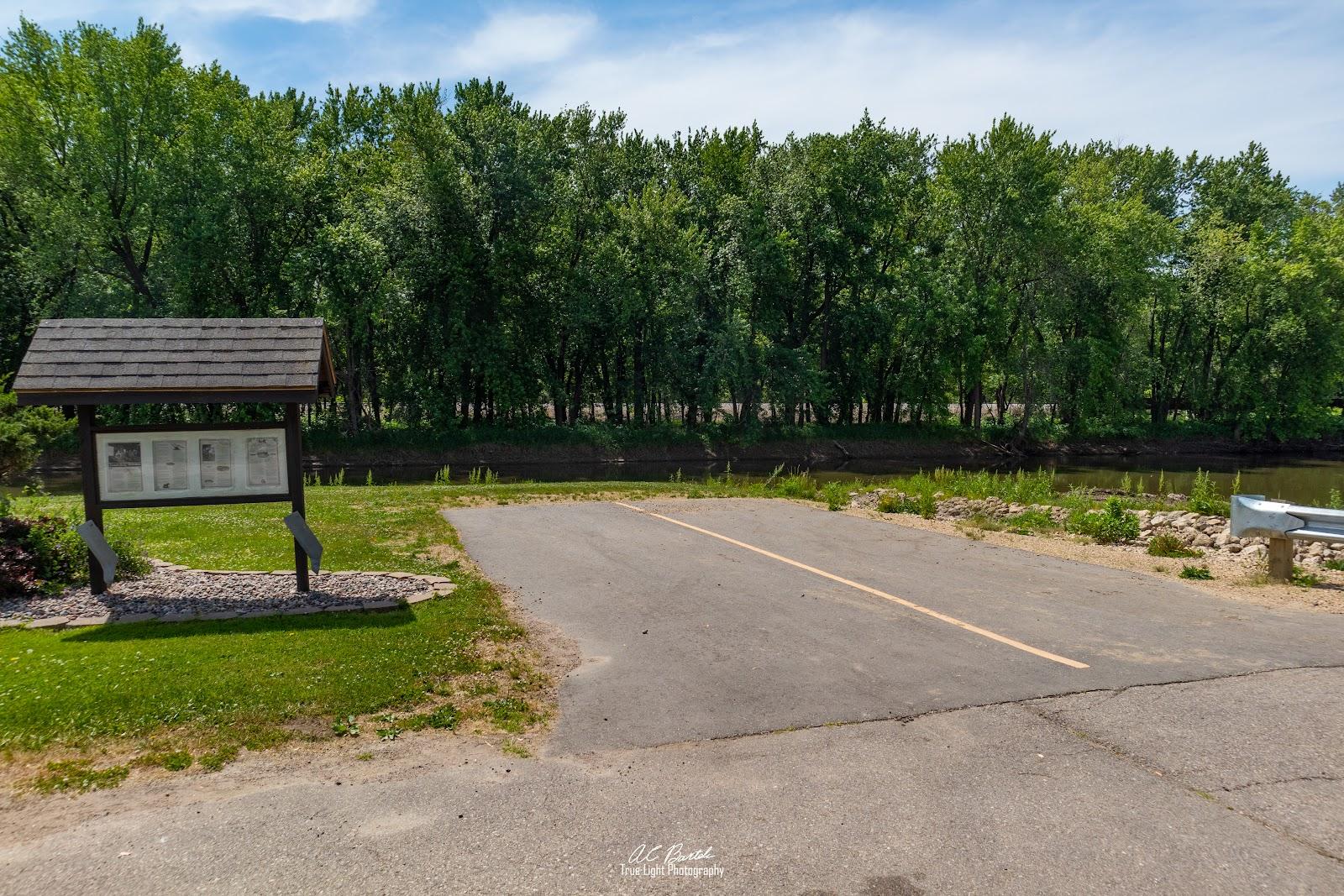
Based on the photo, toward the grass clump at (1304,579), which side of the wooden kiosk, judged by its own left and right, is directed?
left

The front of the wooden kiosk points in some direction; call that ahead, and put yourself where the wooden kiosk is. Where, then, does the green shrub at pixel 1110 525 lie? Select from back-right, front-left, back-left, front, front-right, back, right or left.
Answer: left

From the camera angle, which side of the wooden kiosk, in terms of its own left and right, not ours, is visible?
front

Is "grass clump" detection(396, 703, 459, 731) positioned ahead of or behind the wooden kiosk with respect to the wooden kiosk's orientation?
ahead

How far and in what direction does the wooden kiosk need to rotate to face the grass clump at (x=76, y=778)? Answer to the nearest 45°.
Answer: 0° — it already faces it

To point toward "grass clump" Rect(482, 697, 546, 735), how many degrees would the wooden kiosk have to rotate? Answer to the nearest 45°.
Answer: approximately 45° to its left

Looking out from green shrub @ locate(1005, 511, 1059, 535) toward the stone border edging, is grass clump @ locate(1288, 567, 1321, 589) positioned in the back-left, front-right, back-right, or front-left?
front-left

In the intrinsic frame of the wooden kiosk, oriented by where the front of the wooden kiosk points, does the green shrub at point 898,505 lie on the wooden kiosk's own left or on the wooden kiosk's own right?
on the wooden kiosk's own left

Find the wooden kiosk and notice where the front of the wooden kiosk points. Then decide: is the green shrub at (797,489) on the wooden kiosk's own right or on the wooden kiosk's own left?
on the wooden kiosk's own left

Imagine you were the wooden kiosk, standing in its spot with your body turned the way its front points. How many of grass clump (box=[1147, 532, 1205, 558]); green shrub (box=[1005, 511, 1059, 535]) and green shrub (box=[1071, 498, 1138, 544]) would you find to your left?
3

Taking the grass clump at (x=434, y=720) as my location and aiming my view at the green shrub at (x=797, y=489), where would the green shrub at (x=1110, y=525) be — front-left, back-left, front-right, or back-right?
front-right
